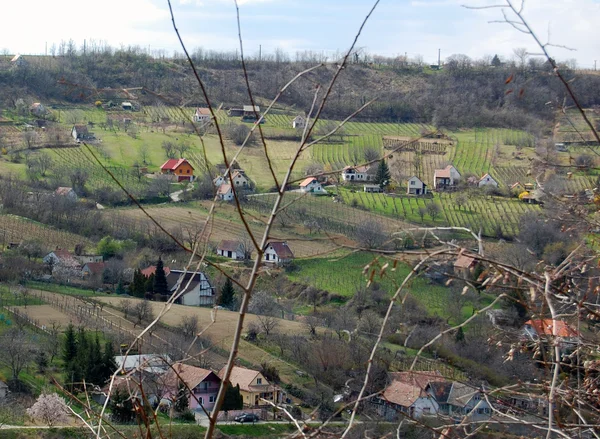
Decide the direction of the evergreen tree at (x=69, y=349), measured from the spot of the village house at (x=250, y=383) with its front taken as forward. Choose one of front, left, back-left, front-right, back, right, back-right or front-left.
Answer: back-right

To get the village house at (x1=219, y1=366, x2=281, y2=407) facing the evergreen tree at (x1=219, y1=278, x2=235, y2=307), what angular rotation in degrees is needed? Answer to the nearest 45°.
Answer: approximately 135° to its left

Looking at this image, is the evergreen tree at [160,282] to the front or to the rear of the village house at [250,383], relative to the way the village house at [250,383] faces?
to the rear

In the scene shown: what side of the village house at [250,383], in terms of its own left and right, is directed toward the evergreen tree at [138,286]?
back

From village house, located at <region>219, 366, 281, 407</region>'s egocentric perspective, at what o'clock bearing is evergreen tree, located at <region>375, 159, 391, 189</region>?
The evergreen tree is roughly at 8 o'clock from the village house.

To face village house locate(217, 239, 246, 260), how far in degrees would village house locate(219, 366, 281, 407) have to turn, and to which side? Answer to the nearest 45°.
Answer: approximately 135° to its left

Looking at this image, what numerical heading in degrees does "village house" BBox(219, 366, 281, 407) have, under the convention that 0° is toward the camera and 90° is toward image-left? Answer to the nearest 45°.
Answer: approximately 315°

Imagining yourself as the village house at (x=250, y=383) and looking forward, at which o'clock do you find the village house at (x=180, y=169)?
the village house at (x=180, y=169) is roughly at 7 o'clock from the village house at (x=250, y=383).
